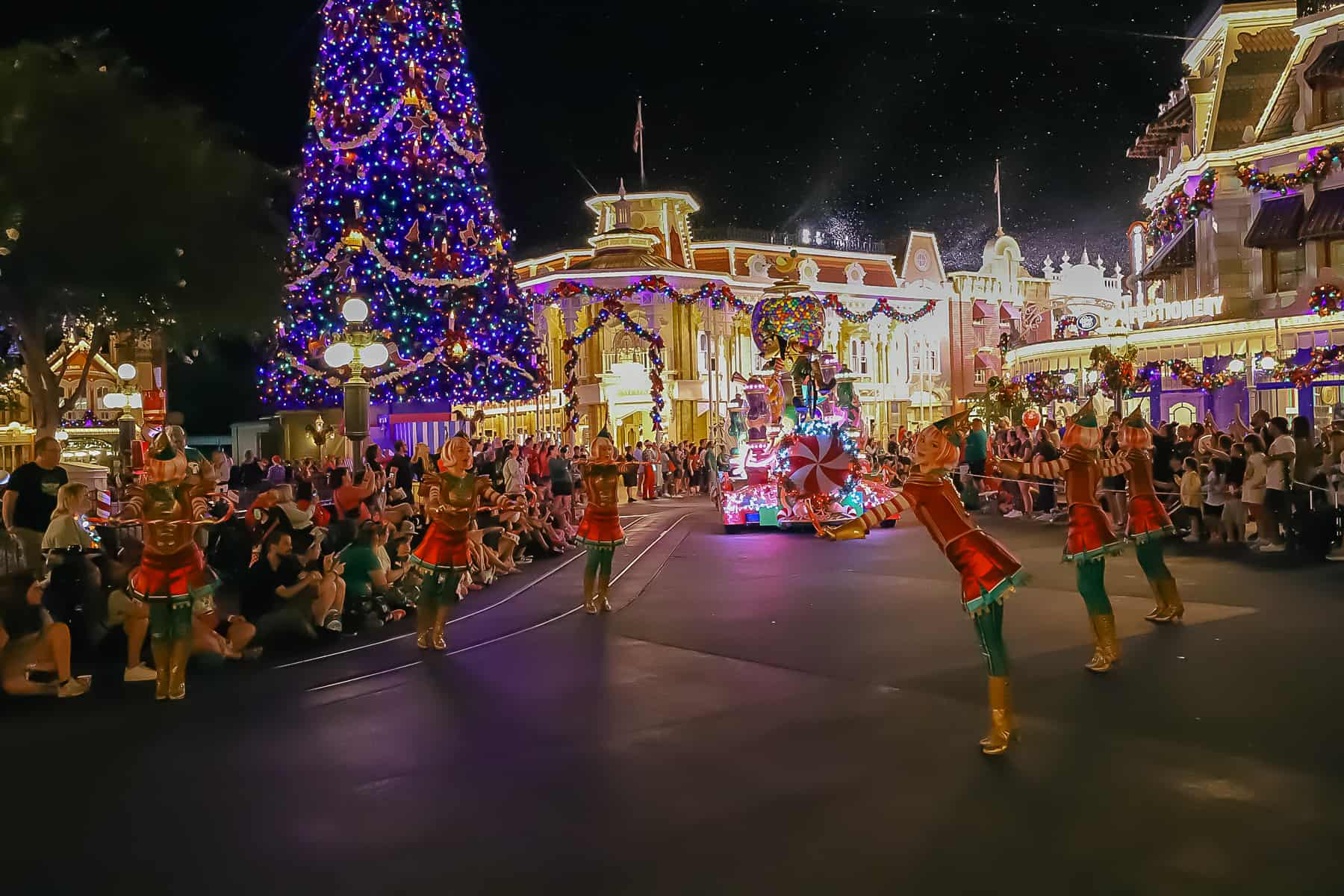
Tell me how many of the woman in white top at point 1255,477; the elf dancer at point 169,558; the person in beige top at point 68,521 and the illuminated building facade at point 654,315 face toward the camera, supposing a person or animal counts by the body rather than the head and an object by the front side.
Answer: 2

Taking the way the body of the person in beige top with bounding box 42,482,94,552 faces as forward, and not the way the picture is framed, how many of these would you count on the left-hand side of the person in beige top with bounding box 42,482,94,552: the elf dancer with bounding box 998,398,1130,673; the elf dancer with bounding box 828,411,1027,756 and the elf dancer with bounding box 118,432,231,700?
0

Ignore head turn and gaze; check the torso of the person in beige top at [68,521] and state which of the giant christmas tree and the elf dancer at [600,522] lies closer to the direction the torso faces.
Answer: the elf dancer

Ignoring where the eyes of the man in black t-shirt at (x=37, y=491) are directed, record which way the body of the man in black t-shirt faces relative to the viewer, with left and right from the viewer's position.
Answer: facing the viewer and to the right of the viewer

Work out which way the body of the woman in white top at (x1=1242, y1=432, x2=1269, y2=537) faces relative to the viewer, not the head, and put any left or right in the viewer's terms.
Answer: facing to the left of the viewer

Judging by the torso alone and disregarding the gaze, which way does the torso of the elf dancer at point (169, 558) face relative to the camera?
toward the camera

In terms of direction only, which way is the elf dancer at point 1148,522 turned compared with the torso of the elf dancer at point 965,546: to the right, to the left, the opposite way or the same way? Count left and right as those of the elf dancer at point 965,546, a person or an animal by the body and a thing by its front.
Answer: the same way

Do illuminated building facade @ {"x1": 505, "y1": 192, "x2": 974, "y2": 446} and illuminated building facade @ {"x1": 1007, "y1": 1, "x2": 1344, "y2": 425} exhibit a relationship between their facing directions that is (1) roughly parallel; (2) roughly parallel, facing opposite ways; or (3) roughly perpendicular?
roughly perpendicular

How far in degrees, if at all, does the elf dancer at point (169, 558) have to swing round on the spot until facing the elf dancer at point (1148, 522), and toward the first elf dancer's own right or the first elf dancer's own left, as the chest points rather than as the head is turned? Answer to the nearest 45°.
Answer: approximately 90° to the first elf dancer's own left

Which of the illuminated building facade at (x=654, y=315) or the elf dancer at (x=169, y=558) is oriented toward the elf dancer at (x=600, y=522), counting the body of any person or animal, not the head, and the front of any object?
the illuminated building facade

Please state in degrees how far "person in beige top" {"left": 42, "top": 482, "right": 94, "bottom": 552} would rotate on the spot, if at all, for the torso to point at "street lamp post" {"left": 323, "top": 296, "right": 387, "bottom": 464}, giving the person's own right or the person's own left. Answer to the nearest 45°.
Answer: approximately 45° to the person's own left

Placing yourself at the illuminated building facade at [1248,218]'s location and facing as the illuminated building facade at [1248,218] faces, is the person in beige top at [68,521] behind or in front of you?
in front

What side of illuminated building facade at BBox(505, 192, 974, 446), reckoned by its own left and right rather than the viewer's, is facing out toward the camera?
front

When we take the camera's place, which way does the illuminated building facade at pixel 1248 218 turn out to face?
facing the viewer and to the left of the viewer

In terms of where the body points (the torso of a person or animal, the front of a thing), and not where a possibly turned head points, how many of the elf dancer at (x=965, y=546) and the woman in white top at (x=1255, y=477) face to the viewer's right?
0

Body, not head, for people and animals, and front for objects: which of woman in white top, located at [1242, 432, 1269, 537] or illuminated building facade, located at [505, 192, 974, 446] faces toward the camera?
the illuminated building facade

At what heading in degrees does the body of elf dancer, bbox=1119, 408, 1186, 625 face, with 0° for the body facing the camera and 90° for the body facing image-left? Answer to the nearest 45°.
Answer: approximately 45°
